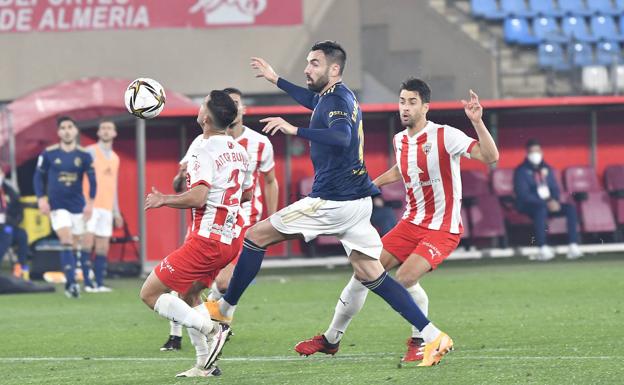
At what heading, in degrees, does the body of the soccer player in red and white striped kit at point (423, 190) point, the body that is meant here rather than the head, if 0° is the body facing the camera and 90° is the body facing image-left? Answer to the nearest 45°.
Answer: approximately 45°

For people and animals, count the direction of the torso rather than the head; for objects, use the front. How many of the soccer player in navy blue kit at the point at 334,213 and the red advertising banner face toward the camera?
1

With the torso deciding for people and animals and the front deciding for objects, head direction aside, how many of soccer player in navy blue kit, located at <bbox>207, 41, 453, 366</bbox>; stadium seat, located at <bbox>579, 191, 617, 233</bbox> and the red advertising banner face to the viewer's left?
1

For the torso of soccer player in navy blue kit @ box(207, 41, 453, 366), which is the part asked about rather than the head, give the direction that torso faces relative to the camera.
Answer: to the viewer's left

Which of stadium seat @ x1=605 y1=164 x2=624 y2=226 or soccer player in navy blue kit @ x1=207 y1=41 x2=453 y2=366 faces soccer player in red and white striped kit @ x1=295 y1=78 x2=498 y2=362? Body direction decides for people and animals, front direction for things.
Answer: the stadium seat

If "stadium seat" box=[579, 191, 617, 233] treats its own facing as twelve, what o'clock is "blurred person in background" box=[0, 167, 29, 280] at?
The blurred person in background is roughly at 2 o'clock from the stadium seat.

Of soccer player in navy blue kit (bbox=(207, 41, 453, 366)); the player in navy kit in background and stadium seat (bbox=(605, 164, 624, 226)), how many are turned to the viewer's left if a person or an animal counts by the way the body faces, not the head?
1

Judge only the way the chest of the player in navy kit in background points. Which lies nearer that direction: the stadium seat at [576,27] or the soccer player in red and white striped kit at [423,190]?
the soccer player in red and white striped kit
